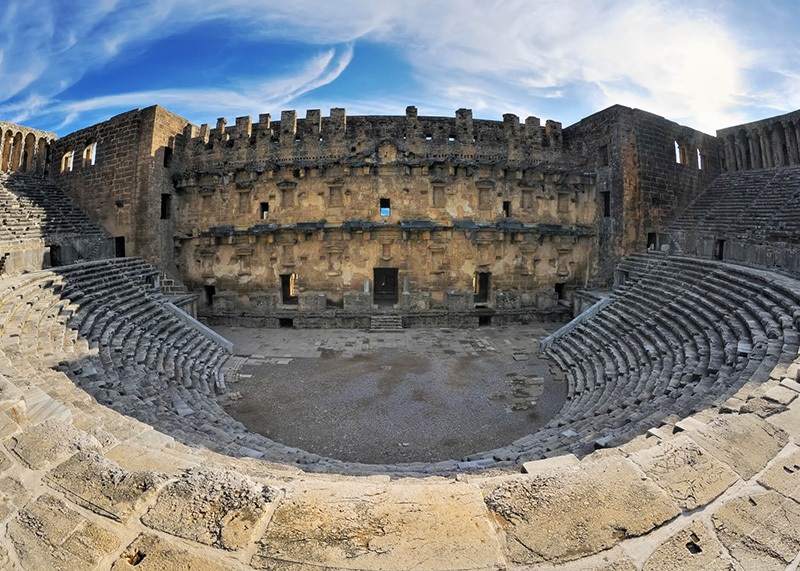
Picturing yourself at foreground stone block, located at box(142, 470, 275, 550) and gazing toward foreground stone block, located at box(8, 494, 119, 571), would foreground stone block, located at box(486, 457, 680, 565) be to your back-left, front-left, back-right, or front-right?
back-left

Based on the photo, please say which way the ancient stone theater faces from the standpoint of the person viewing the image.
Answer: facing the viewer

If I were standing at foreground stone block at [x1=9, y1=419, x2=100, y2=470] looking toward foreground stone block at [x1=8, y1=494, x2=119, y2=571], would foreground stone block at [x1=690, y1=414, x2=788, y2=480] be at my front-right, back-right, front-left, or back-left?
front-left

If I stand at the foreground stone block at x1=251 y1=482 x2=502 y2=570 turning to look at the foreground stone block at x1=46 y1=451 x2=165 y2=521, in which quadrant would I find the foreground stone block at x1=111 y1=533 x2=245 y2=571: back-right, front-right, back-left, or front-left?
front-left

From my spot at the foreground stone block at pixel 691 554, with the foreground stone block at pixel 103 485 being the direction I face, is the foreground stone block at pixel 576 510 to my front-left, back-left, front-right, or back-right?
front-right

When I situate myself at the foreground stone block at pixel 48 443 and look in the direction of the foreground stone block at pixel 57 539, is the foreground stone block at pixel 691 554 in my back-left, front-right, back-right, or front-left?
front-left
